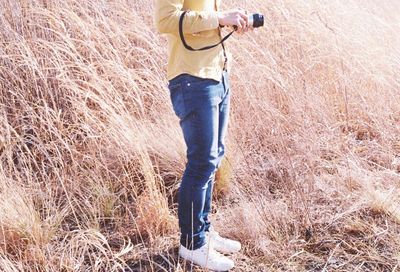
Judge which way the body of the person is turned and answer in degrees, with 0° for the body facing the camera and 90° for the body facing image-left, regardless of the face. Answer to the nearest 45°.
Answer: approximately 270°
